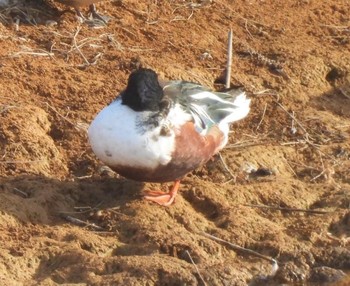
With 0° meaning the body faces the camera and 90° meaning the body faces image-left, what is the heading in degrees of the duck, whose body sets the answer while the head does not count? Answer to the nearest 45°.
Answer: approximately 45°
